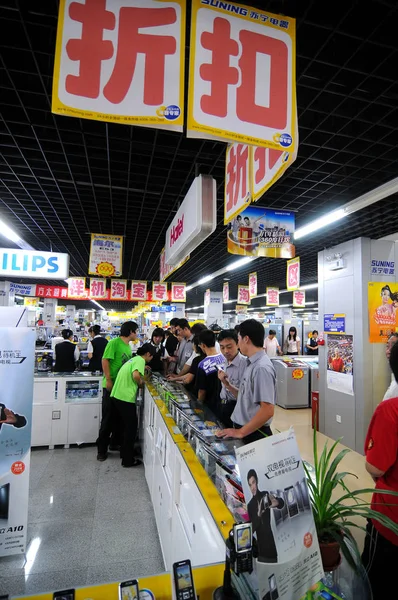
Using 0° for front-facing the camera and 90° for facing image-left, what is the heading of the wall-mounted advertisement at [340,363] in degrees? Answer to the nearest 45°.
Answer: approximately 45°

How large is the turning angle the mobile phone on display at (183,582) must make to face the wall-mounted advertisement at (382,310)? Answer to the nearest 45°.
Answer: approximately 135° to its left

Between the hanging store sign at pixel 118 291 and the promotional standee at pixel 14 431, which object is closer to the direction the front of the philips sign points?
the promotional standee

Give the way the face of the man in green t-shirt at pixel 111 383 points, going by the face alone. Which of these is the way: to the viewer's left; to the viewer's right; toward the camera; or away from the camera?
to the viewer's right
